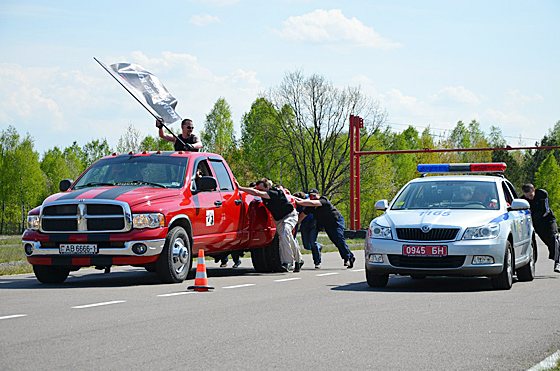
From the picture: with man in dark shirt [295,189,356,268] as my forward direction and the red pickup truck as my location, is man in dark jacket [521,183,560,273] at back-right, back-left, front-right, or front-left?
front-right

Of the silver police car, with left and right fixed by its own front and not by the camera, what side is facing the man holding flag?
right

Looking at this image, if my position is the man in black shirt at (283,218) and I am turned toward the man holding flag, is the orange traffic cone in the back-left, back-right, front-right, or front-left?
front-left

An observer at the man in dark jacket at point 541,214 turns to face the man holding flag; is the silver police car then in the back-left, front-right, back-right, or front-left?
front-left

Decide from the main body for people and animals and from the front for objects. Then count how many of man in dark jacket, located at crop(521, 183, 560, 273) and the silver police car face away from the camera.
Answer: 0

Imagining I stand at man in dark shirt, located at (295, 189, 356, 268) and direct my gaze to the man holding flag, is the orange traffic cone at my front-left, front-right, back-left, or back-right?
front-left

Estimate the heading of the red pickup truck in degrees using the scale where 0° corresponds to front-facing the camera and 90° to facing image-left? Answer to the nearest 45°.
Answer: approximately 45°

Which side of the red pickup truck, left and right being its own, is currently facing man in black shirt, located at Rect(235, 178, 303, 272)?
back

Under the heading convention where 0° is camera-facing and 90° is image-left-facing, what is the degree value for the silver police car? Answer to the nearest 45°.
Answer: approximately 45°

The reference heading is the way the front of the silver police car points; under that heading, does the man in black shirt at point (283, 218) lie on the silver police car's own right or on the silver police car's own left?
on the silver police car's own right

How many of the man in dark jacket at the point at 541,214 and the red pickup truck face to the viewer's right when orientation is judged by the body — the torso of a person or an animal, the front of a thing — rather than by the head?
0

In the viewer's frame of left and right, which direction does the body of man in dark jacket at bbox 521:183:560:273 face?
facing the viewer and to the left of the viewer

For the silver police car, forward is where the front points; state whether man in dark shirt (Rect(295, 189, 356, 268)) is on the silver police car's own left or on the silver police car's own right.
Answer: on the silver police car's own right

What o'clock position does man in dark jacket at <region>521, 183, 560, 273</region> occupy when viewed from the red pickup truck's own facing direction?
The man in dark jacket is roughly at 7 o'clock from the red pickup truck.
